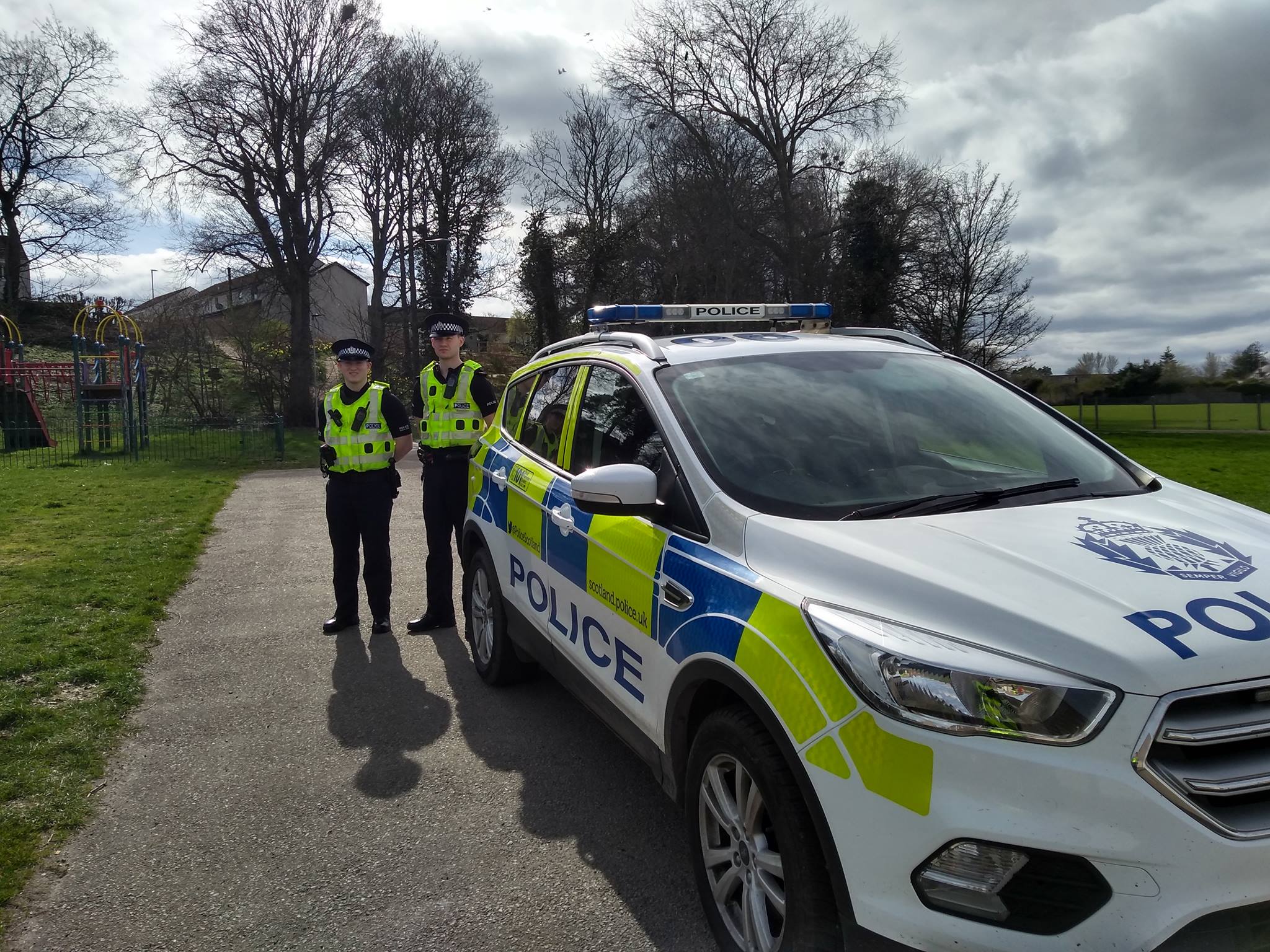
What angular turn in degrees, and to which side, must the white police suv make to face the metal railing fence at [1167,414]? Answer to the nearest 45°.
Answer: approximately 135° to its left

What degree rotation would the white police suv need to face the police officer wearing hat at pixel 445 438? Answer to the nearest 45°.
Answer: approximately 180°

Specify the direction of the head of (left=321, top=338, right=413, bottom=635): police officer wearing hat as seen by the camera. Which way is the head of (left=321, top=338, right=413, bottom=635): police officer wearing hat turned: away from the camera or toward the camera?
toward the camera

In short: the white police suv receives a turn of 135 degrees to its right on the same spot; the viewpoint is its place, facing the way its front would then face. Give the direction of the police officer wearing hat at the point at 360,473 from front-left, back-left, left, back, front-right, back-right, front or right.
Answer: front-right

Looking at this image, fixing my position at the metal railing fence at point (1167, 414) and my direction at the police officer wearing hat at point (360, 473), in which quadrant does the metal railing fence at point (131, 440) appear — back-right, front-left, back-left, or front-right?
front-right

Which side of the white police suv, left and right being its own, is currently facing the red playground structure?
back

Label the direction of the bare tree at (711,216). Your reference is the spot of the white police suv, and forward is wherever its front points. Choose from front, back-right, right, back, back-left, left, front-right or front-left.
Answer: back-left

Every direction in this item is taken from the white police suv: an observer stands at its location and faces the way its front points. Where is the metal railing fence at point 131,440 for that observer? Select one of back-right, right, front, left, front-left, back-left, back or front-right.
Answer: back

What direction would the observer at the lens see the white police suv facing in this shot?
facing the viewer and to the right of the viewer

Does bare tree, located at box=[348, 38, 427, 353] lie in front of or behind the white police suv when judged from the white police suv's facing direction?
behind

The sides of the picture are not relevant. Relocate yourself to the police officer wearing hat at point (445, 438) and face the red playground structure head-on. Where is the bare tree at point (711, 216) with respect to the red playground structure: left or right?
right
